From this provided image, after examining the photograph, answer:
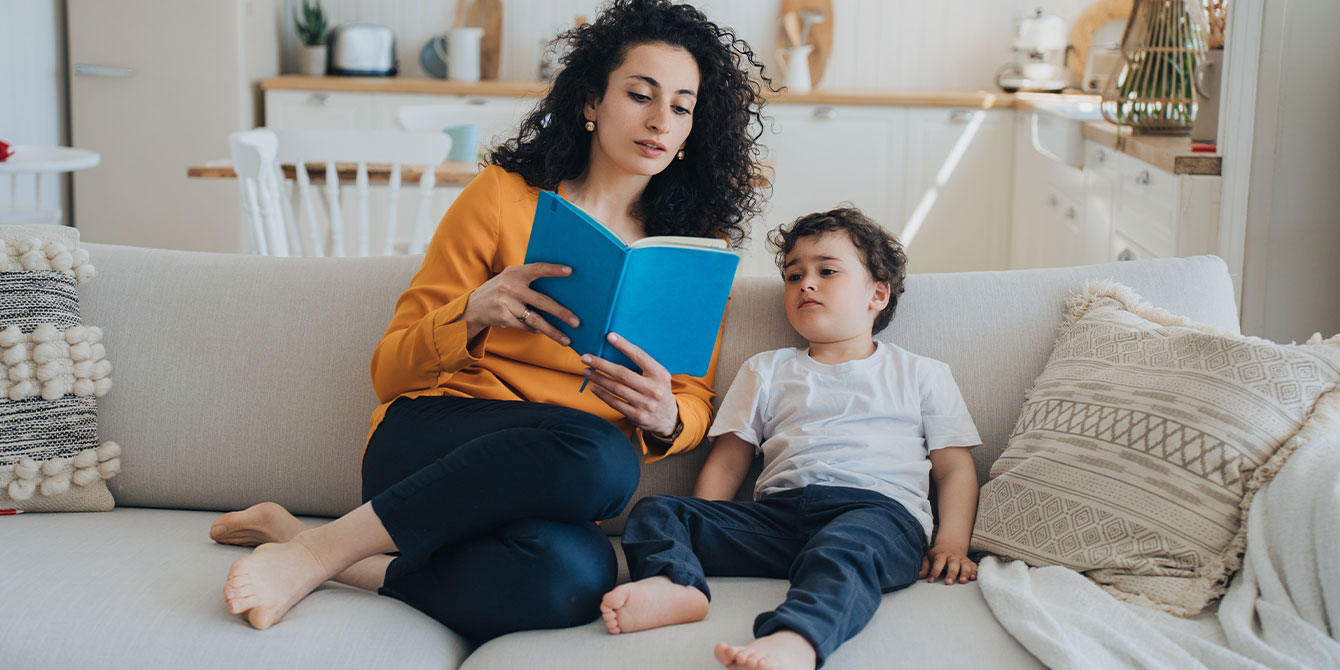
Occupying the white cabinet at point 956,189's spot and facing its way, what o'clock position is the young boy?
The young boy is roughly at 12 o'clock from the white cabinet.

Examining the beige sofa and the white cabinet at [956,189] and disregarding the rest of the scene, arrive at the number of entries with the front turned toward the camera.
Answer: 2

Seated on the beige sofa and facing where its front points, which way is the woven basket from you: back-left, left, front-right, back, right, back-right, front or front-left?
back-left

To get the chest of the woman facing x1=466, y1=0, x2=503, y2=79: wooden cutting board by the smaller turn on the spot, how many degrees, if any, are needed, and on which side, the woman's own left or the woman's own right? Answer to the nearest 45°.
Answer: approximately 135° to the woman's own left

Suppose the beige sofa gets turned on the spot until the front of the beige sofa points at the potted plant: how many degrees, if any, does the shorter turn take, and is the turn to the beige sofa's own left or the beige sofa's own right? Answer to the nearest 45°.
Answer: approximately 180°

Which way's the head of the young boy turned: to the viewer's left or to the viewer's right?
to the viewer's left

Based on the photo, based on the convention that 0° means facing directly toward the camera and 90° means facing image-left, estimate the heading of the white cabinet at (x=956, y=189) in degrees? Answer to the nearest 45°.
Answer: approximately 0°
